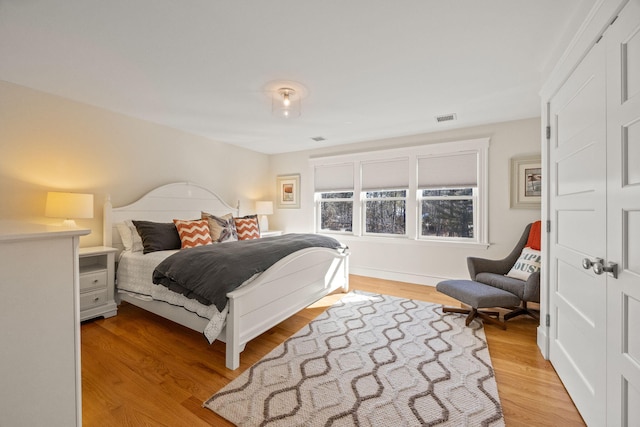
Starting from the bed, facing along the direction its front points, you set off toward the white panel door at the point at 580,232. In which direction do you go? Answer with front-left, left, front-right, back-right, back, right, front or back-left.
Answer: front

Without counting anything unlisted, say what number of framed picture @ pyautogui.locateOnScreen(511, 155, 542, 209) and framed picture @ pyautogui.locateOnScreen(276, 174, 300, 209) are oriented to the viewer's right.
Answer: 0

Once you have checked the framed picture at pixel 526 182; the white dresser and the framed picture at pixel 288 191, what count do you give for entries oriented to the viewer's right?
1

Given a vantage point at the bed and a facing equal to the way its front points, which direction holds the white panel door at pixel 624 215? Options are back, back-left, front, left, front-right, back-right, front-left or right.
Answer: front

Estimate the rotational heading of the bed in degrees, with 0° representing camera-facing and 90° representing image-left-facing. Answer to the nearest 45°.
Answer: approximately 315°

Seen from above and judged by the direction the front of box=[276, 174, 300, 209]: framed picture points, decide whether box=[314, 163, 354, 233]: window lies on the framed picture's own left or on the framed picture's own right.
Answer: on the framed picture's own left

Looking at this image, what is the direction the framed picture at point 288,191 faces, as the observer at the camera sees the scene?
facing the viewer

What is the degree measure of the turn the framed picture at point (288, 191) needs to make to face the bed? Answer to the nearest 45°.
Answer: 0° — it already faces it

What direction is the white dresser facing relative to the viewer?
to the viewer's right

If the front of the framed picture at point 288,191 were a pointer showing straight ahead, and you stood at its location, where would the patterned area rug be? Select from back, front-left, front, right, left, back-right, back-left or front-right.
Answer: front

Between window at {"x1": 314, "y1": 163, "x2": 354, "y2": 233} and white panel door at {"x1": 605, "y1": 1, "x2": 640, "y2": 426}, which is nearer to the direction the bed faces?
the white panel door

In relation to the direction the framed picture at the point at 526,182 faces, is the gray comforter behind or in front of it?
in front

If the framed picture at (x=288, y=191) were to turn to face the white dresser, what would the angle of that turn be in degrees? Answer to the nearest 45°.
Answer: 0° — it already faces it
